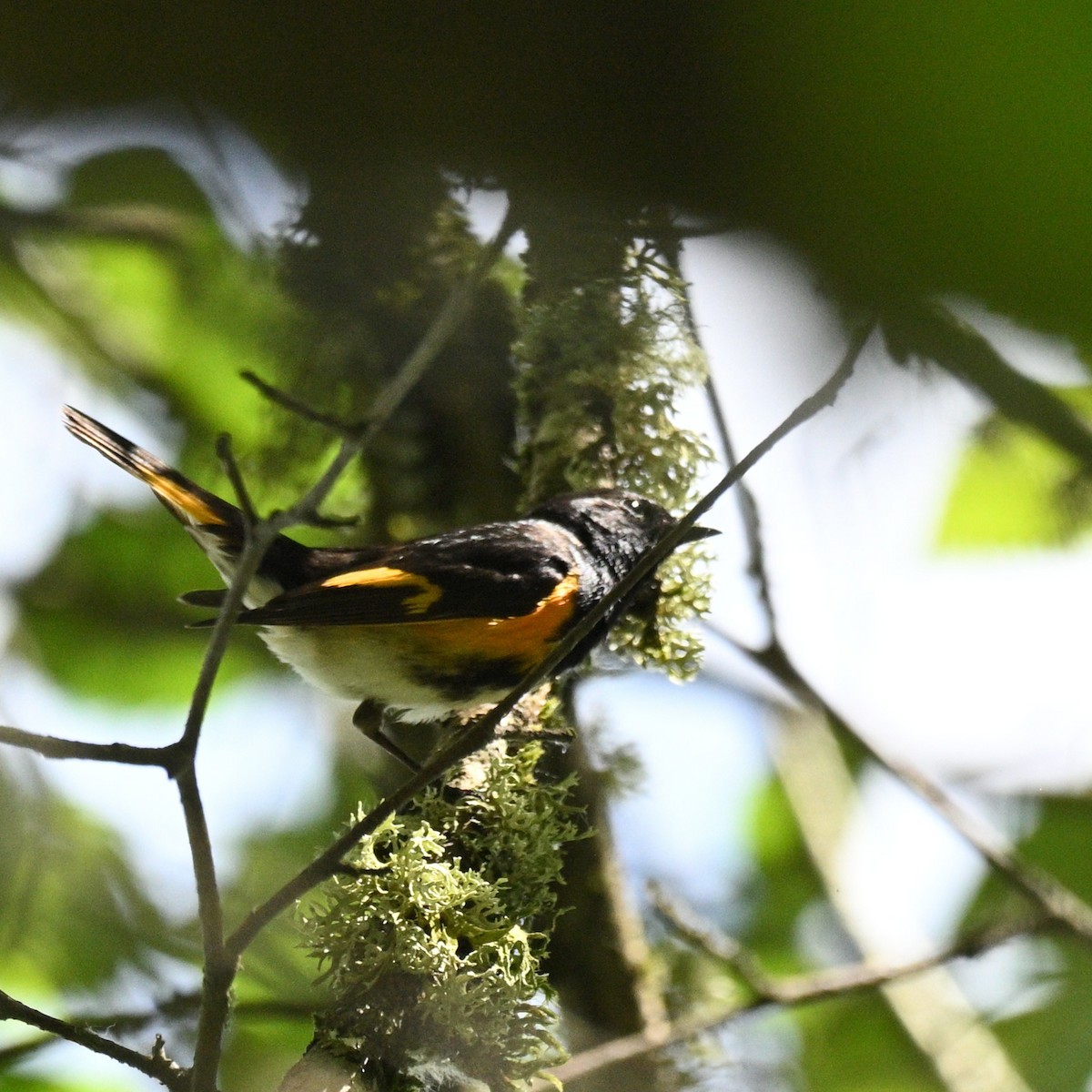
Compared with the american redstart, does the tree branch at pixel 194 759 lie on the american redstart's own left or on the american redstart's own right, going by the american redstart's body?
on the american redstart's own right

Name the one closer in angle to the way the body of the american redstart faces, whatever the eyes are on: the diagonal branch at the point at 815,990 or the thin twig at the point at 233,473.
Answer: the diagonal branch

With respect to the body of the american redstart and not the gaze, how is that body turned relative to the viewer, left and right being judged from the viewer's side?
facing to the right of the viewer
